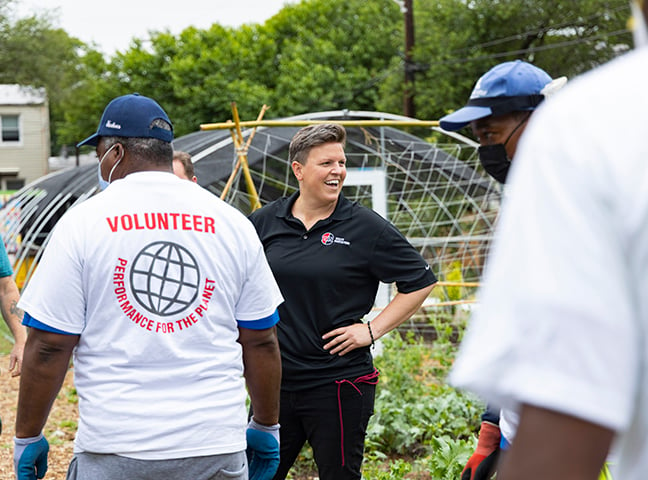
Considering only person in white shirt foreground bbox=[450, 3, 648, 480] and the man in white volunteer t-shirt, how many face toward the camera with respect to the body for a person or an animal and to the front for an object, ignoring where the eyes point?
0

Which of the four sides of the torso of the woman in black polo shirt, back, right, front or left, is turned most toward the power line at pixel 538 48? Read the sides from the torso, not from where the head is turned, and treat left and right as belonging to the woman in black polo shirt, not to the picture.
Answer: back

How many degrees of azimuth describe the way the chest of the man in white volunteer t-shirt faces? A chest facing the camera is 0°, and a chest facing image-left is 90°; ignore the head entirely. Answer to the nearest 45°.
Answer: approximately 180°

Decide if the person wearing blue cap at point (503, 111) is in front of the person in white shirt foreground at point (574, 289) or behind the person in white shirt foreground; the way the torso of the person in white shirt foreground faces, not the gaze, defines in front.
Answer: in front

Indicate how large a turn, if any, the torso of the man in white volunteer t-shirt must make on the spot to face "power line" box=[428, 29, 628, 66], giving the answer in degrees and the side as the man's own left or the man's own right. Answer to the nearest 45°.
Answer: approximately 45° to the man's own right

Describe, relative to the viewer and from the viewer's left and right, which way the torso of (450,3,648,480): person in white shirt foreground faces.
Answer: facing away from the viewer and to the left of the viewer

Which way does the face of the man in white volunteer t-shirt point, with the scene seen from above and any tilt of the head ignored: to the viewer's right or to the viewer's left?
to the viewer's left

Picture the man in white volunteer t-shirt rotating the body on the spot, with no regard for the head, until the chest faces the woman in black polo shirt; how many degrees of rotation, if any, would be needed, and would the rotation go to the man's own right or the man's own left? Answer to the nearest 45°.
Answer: approximately 45° to the man's own right

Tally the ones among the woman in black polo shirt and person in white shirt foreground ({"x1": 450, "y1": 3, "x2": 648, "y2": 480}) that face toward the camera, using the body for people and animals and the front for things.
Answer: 1

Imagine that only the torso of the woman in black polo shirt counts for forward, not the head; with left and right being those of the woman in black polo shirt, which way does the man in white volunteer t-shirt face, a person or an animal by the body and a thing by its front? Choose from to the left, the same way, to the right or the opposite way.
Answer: the opposite way
